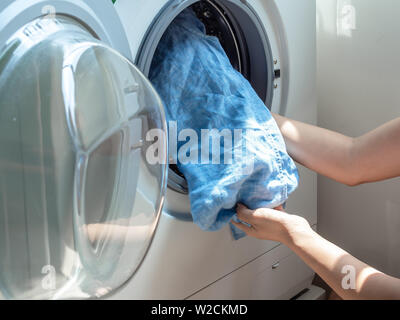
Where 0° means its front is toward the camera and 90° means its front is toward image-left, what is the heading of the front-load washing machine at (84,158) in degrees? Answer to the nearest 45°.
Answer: approximately 315°
